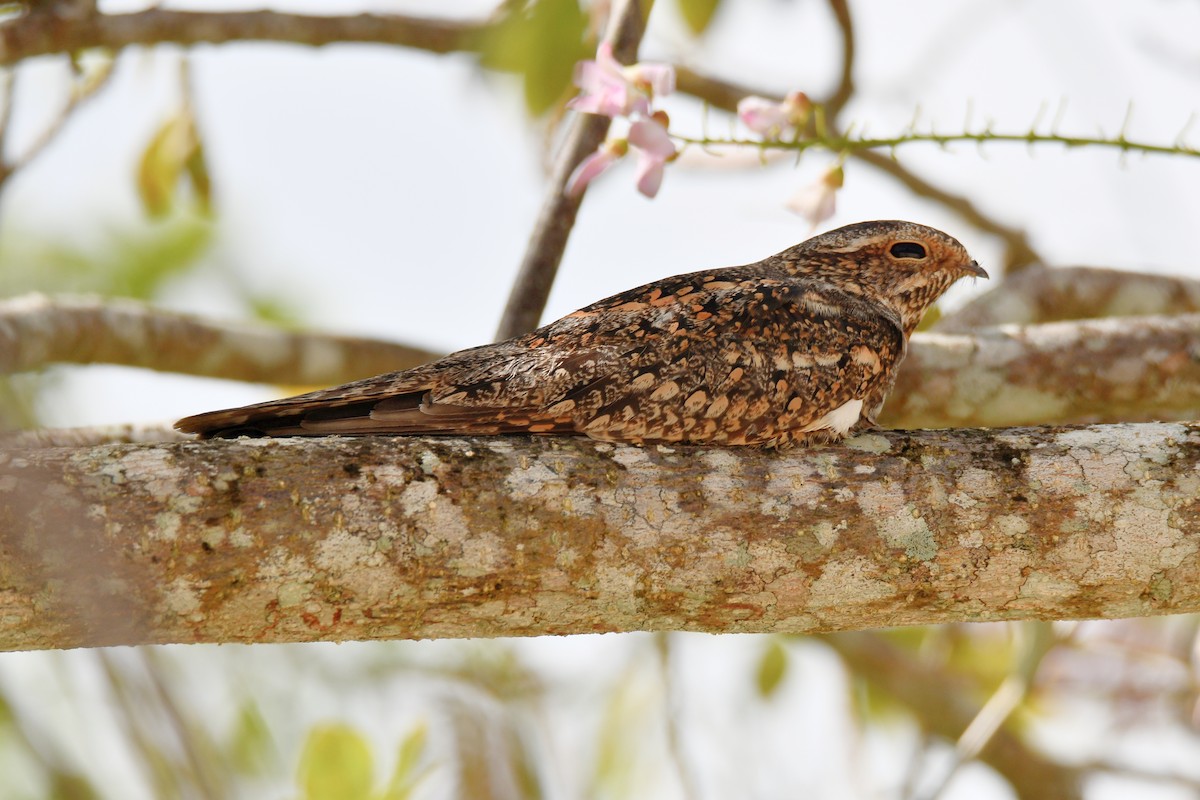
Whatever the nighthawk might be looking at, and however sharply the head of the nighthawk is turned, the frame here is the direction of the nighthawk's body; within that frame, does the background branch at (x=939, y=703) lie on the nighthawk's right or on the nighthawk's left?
on the nighthawk's left

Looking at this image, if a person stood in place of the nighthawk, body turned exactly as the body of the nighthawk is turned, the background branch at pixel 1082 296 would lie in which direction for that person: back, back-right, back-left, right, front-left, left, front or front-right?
front-left

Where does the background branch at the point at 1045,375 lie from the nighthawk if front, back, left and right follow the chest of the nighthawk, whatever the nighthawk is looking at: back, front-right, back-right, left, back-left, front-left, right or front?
front-left

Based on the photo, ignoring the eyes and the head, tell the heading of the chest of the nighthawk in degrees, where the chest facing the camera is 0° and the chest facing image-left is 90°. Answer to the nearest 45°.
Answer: approximately 270°

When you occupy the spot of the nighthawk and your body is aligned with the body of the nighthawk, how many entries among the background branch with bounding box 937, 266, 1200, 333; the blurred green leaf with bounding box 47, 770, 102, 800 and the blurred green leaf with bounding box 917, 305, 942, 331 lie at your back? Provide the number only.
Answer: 1

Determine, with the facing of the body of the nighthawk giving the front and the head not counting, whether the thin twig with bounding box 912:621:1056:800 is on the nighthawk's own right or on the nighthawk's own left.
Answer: on the nighthawk's own left
